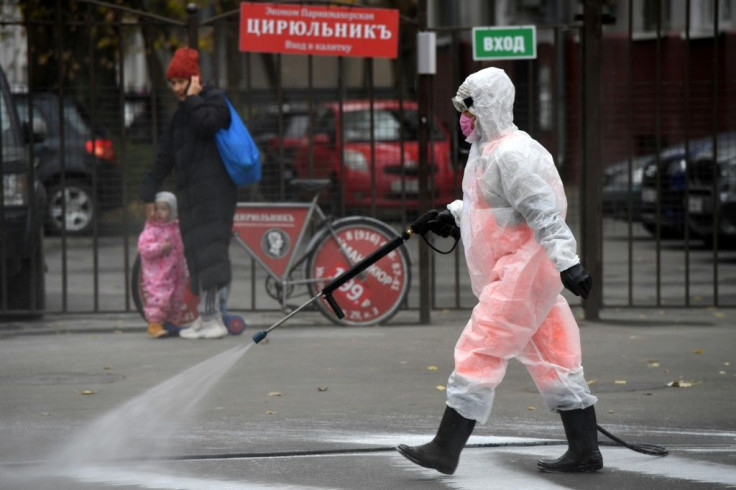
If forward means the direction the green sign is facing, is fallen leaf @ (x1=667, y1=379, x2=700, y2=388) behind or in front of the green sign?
in front

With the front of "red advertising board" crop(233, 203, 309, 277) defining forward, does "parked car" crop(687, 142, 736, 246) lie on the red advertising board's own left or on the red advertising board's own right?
on the red advertising board's own left

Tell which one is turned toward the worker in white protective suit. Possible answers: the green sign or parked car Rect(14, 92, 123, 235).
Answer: the green sign

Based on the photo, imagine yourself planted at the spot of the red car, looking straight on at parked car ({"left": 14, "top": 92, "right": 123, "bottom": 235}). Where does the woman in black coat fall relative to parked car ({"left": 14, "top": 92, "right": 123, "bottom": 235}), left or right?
left

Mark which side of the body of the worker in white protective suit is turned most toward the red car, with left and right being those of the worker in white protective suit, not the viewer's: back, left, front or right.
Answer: right

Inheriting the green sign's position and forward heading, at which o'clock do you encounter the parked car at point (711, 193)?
The parked car is roughly at 7 o'clock from the green sign.

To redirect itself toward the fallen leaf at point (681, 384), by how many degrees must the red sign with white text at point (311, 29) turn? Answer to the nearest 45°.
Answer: approximately 45° to its left

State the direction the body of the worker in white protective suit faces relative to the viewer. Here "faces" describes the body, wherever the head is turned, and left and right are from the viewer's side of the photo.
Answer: facing to the left of the viewer

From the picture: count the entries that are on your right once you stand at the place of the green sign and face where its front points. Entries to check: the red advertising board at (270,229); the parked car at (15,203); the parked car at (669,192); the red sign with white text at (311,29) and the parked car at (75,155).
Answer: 4

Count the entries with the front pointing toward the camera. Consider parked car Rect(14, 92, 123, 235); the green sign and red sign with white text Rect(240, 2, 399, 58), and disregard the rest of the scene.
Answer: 2

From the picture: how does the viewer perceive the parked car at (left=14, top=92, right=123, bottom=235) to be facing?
facing away from the viewer and to the left of the viewer
